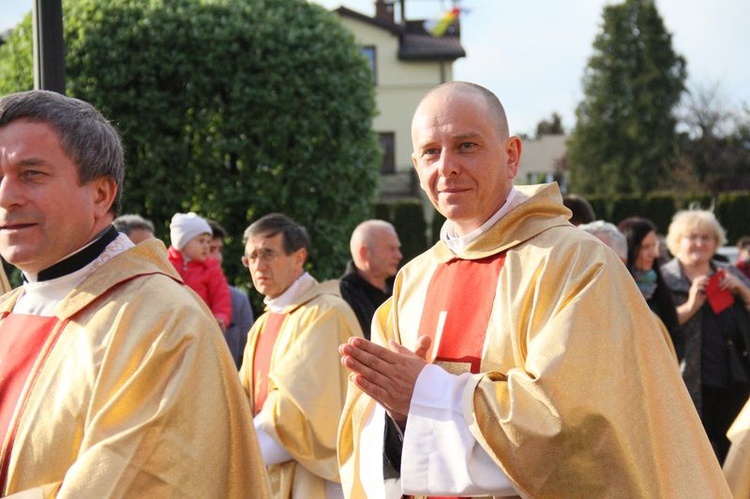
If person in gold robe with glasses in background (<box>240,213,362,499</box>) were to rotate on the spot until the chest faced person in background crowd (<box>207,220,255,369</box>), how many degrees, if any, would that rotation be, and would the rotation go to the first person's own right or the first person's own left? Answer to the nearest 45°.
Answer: approximately 135° to the first person's own right

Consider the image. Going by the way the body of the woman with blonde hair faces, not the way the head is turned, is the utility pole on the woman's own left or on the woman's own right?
on the woman's own right

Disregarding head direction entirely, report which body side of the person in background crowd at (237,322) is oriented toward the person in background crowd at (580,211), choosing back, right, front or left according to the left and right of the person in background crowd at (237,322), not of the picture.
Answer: left

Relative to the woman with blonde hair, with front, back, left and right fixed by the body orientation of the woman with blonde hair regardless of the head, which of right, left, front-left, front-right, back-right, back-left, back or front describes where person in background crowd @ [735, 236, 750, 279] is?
back

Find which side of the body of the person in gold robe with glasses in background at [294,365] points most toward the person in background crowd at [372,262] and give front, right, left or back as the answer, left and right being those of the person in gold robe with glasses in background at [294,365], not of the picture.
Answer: back

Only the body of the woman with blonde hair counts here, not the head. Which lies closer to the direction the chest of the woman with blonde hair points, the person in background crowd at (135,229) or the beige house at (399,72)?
the person in background crowd

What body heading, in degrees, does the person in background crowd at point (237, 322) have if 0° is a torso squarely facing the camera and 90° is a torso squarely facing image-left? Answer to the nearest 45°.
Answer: approximately 45°

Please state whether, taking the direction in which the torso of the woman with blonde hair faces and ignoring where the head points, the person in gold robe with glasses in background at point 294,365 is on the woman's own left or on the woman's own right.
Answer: on the woman's own right
